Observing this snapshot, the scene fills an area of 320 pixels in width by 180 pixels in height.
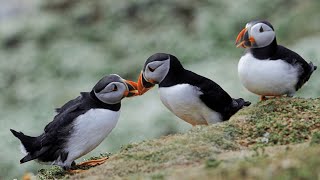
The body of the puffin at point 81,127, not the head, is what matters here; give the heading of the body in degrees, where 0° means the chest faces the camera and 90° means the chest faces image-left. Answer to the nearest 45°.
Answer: approximately 270°

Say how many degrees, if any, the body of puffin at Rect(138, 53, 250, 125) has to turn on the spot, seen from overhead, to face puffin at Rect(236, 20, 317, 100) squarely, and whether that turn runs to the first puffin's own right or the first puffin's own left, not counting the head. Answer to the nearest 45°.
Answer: approximately 180°

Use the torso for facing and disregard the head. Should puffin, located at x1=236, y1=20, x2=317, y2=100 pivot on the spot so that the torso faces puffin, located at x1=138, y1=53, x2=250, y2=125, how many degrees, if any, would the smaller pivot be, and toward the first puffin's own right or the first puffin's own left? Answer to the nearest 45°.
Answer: approximately 45° to the first puffin's own right

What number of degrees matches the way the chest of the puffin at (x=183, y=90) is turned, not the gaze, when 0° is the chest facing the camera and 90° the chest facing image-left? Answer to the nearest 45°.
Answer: approximately 90°

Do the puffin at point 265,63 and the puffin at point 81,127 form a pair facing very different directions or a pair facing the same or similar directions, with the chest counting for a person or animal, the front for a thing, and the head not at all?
very different directions

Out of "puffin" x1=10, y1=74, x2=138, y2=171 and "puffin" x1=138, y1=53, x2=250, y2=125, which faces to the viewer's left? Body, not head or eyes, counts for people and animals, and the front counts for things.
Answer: "puffin" x1=138, y1=53, x2=250, y2=125

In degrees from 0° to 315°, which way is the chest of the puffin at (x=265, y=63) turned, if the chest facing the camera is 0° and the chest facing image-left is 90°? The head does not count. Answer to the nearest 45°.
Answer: approximately 45°
